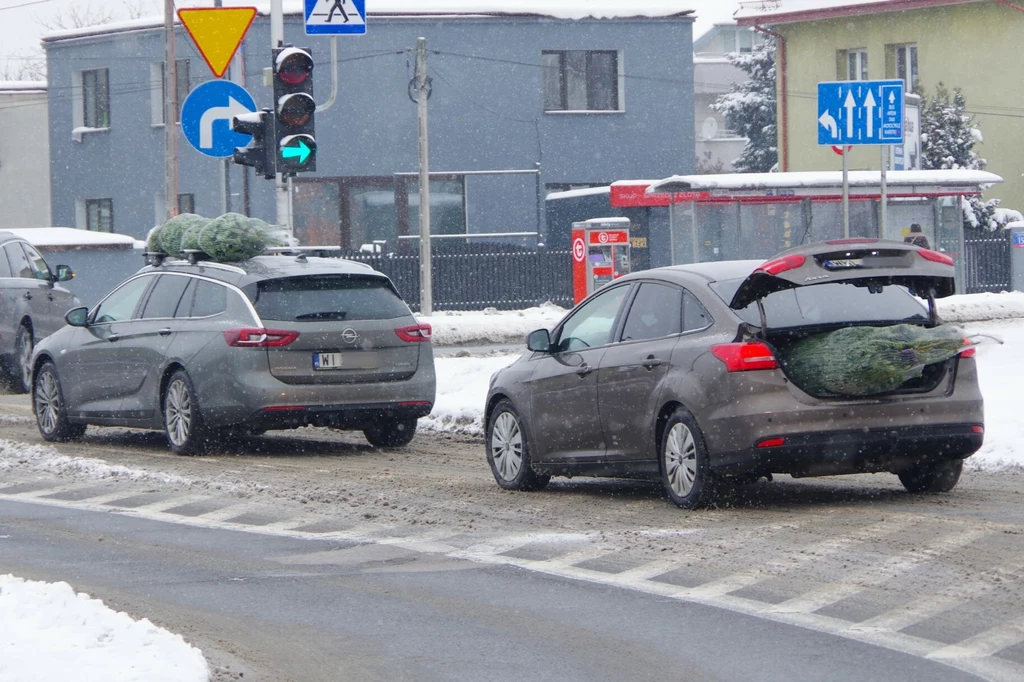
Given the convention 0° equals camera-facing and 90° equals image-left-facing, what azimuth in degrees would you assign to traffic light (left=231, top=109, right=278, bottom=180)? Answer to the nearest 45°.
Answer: approximately 90°

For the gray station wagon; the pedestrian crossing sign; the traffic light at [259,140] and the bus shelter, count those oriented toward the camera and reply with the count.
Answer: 2

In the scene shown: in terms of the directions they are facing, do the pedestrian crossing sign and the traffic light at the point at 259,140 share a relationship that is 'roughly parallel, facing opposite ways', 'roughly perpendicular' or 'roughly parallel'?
roughly perpendicular

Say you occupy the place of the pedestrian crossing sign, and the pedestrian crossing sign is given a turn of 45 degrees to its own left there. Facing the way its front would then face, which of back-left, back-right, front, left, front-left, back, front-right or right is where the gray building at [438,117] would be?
back-left

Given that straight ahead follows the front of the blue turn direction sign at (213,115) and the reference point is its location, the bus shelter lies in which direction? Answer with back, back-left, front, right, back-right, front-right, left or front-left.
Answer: back-left

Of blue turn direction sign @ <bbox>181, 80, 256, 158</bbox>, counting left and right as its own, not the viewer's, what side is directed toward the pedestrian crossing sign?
left

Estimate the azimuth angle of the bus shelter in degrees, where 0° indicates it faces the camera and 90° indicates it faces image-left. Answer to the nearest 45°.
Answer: approximately 0°

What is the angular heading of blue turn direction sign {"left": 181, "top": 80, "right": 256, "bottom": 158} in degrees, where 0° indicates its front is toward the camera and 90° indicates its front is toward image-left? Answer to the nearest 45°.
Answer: approximately 0°

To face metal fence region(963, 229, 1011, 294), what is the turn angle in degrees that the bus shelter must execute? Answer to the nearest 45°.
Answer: approximately 135° to its left

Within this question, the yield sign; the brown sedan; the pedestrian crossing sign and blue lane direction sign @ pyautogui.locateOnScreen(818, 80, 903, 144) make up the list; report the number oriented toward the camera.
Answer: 3
